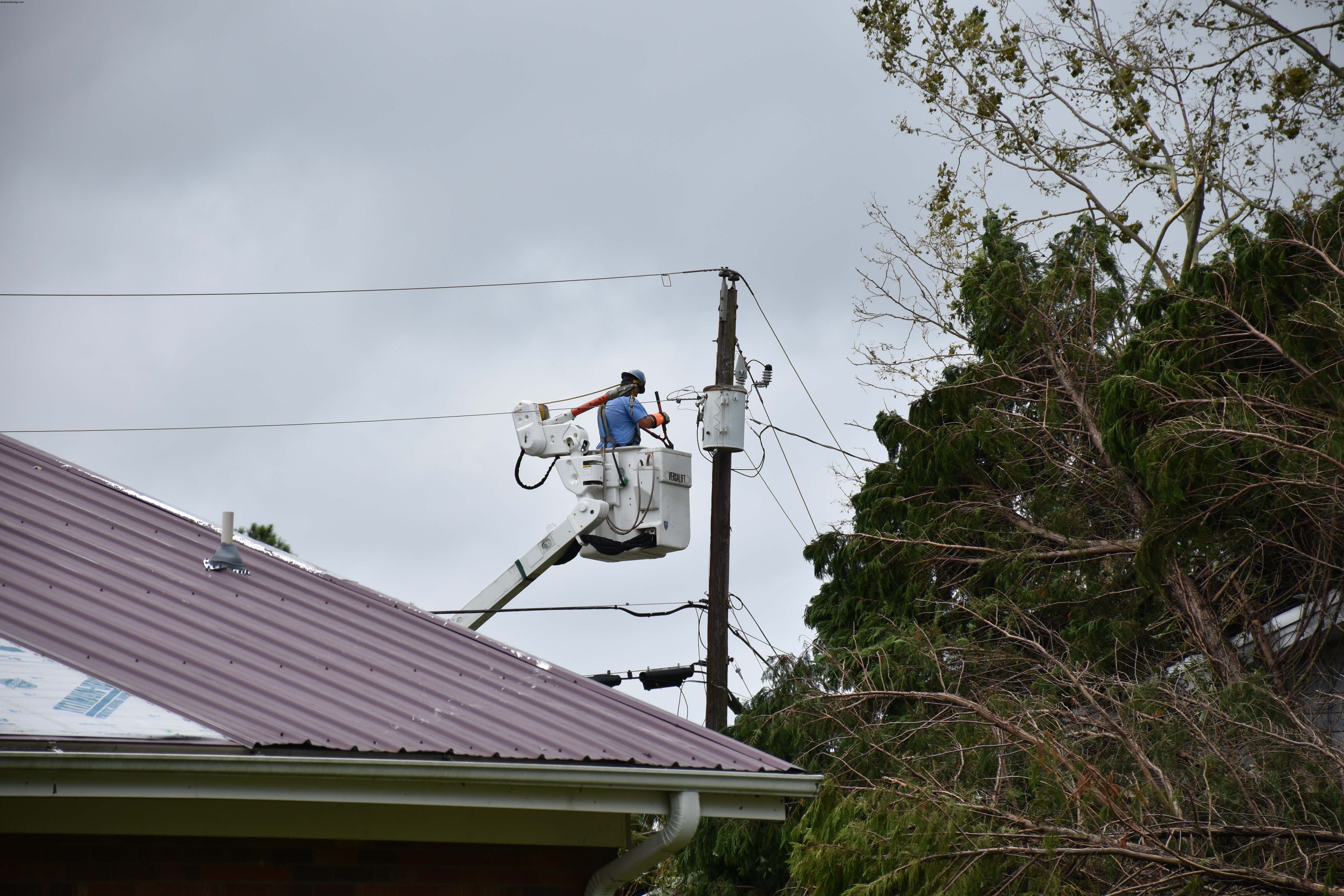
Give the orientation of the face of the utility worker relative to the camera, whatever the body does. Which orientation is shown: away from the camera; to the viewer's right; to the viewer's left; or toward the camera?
to the viewer's right

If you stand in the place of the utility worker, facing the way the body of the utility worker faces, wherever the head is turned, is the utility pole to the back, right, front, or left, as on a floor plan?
front

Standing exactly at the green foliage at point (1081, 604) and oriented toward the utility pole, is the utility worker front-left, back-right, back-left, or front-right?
front-left

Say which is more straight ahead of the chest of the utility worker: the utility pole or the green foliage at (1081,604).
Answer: the utility pole

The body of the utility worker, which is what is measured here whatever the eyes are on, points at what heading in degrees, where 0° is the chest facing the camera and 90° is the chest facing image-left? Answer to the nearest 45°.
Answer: approximately 225°
